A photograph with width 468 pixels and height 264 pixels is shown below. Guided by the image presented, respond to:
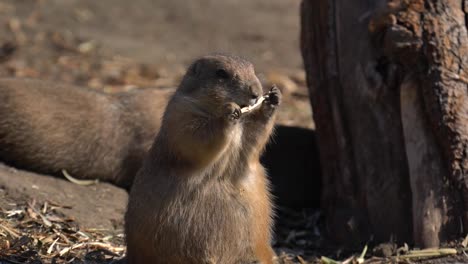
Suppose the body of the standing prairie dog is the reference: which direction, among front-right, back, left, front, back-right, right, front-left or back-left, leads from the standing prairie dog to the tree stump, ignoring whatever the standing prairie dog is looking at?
left

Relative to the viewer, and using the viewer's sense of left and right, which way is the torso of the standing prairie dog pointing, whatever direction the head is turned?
facing the viewer and to the right of the viewer

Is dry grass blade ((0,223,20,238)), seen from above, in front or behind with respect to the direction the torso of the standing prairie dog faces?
behind

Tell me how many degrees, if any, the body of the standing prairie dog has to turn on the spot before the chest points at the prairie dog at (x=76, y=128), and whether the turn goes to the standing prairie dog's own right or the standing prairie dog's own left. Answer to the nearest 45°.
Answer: approximately 180°

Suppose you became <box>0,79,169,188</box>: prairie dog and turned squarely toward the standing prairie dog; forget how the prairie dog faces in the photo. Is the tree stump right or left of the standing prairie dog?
left

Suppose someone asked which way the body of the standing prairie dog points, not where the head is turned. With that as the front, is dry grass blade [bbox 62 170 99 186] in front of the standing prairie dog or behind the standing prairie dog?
behind
